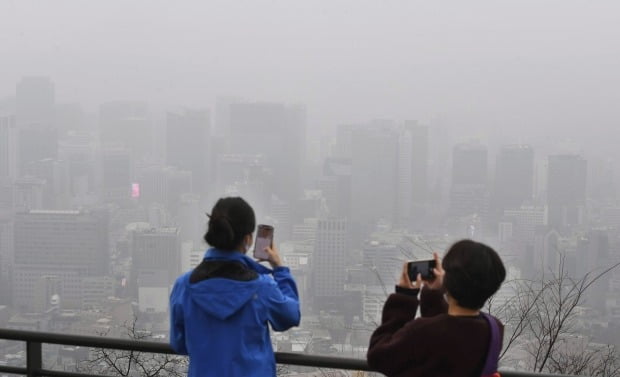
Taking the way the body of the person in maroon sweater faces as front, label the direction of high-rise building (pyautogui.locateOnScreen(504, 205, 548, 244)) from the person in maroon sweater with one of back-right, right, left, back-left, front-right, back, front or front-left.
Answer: front-right

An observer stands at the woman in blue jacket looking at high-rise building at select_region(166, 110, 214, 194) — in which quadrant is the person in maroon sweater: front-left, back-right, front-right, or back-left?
back-right

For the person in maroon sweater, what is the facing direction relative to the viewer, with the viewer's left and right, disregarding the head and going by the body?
facing away from the viewer and to the left of the viewer

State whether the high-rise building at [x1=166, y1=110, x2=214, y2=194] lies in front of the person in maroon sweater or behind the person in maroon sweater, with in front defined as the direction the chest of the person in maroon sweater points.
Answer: in front

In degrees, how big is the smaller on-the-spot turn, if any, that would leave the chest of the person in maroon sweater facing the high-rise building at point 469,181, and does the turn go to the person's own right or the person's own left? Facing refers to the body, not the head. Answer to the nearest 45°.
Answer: approximately 45° to the person's own right

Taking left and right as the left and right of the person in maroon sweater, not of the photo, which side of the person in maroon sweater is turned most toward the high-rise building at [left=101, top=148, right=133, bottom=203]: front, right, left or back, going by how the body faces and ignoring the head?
front

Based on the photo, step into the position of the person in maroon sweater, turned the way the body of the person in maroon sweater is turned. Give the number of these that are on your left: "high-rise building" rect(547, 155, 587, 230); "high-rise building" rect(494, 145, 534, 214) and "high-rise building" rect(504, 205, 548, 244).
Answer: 0

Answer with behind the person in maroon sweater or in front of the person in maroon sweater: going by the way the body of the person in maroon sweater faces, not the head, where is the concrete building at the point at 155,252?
in front

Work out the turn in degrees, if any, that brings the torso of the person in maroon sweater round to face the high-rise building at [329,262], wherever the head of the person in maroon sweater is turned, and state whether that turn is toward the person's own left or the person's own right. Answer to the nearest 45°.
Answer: approximately 45° to the person's own right

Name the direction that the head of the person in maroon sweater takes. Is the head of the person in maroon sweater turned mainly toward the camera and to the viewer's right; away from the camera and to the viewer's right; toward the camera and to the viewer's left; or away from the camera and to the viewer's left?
away from the camera and to the viewer's left

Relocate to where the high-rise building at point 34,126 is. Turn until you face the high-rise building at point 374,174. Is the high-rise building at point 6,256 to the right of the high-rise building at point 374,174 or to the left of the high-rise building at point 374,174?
right

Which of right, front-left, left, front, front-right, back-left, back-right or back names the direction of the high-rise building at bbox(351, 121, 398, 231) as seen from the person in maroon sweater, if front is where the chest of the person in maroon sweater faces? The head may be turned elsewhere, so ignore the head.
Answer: front-right

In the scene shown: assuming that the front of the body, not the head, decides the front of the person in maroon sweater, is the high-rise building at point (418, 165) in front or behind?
in front

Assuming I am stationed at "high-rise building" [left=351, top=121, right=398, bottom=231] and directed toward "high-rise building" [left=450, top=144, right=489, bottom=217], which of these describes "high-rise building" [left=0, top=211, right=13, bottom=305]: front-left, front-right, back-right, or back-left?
back-right
